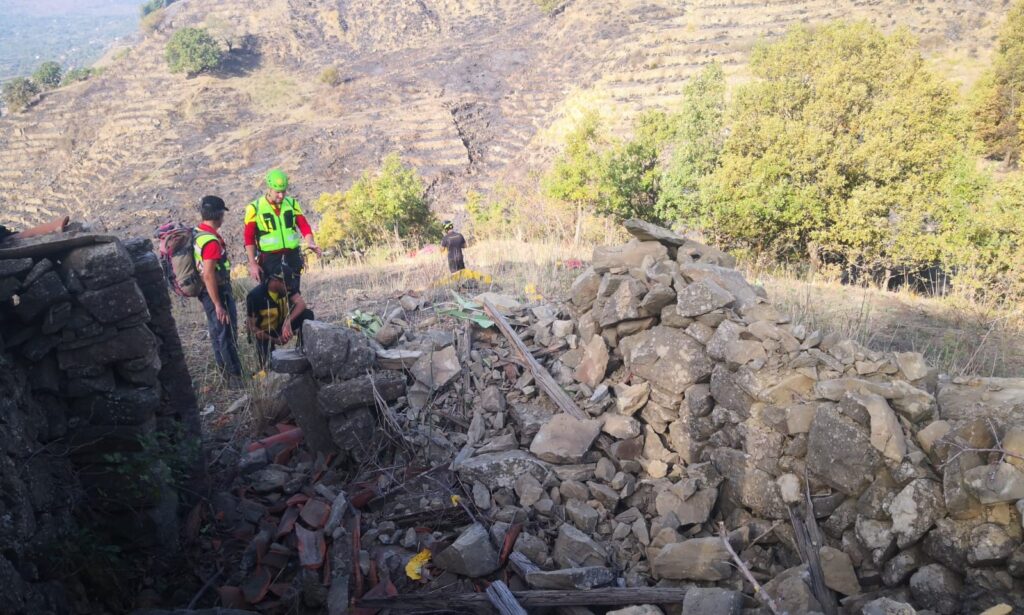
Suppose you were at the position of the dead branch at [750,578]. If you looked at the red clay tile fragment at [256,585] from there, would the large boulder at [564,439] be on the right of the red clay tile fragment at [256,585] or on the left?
right

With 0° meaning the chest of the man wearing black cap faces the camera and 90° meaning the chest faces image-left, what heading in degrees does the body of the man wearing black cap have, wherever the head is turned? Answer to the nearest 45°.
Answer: approximately 270°

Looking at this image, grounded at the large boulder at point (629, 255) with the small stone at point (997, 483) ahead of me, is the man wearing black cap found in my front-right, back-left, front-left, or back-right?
back-right

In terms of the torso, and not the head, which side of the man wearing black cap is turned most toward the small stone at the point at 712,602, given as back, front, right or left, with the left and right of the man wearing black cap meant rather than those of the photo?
right

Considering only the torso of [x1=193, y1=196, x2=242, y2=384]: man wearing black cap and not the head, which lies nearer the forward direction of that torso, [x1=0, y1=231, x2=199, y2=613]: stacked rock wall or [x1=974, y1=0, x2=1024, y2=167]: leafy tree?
the leafy tree

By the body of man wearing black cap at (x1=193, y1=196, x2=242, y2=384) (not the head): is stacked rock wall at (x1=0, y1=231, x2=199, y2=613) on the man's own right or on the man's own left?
on the man's own right

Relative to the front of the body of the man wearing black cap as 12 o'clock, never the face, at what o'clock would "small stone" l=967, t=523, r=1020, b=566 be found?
The small stone is roughly at 2 o'clock from the man wearing black cap.

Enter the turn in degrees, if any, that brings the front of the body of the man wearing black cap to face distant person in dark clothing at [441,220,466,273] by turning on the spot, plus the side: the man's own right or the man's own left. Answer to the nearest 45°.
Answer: approximately 45° to the man's own left

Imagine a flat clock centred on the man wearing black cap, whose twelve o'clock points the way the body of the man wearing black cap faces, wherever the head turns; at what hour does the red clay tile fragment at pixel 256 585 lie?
The red clay tile fragment is roughly at 3 o'clock from the man wearing black cap.

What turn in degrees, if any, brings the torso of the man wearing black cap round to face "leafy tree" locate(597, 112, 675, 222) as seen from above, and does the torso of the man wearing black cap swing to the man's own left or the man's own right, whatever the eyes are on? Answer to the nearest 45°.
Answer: approximately 45° to the man's own left

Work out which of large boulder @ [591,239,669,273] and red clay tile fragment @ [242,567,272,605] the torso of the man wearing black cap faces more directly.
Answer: the large boulder

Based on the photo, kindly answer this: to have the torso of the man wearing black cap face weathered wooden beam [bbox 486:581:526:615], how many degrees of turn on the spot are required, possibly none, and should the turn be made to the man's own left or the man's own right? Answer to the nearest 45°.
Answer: approximately 90° to the man's own right

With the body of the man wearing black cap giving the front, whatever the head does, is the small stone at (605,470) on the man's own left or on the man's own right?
on the man's own right

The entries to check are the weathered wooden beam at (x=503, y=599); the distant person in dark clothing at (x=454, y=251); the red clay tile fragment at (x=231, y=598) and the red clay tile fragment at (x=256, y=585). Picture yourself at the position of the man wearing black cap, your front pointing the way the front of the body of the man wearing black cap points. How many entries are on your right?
3
